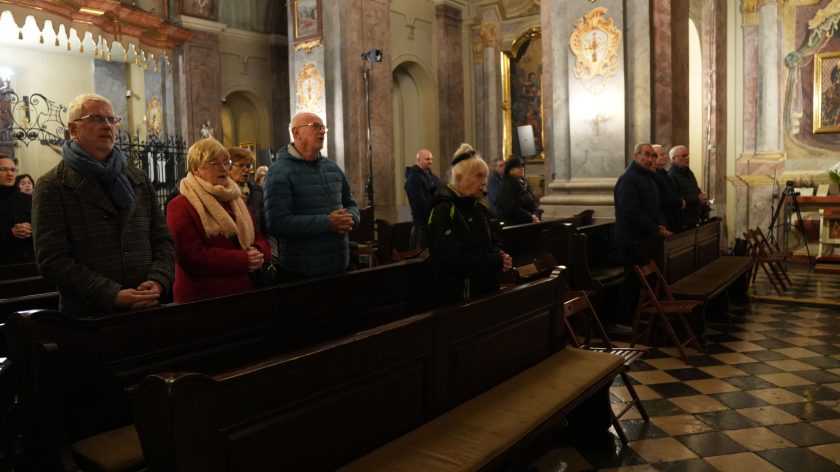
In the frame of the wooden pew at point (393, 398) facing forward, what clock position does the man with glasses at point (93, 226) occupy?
The man with glasses is roughly at 5 o'clock from the wooden pew.

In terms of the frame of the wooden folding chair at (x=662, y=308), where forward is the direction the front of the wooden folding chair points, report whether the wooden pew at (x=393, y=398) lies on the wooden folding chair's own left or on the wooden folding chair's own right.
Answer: on the wooden folding chair's own right

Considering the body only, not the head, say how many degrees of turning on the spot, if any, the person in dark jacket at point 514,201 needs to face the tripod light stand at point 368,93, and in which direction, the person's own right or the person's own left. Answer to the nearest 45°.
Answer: approximately 180°

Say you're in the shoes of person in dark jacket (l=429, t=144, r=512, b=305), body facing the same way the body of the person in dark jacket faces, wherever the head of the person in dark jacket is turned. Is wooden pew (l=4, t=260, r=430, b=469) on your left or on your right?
on your right

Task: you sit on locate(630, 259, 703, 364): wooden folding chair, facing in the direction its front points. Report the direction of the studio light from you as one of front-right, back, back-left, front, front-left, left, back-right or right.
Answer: back
